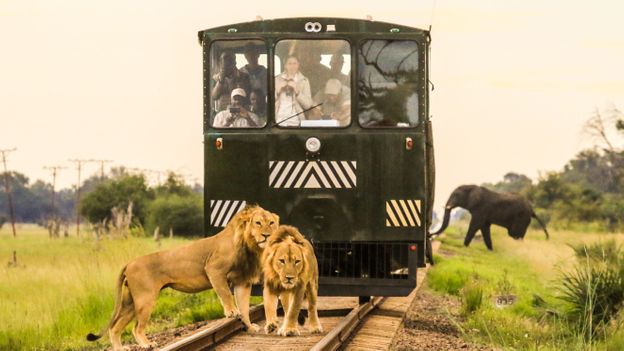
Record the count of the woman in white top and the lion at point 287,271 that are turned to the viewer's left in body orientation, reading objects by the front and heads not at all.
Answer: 0

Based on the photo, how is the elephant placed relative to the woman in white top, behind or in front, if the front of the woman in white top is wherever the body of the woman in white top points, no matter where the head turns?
behind

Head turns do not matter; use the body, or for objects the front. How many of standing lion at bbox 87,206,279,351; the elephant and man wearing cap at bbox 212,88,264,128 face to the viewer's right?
1

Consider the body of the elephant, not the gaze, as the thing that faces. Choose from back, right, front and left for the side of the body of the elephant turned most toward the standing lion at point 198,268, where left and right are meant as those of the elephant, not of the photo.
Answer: left

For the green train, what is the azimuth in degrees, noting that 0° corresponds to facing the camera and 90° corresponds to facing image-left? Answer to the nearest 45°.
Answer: approximately 0°

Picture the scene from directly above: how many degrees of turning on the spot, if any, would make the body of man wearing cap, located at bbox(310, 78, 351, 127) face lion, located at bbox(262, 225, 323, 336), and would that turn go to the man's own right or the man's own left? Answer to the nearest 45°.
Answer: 0° — they already face it

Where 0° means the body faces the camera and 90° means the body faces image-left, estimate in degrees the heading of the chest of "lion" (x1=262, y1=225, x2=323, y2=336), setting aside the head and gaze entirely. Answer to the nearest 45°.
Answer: approximately 0°

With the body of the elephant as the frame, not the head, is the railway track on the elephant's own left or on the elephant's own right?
on the elephant's own left

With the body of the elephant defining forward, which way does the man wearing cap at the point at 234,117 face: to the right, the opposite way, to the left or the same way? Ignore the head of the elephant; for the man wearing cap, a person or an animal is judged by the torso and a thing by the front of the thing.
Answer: to the left

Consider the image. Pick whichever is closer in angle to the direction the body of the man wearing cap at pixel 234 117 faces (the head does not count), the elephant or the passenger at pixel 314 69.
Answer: the passenger
